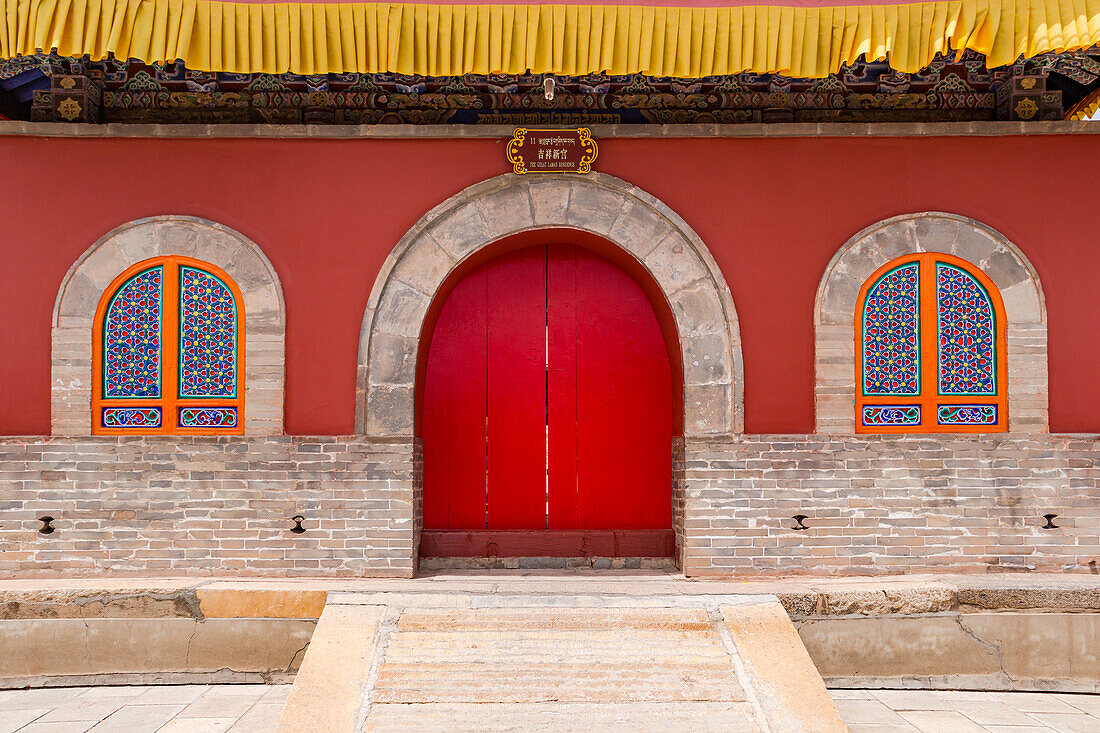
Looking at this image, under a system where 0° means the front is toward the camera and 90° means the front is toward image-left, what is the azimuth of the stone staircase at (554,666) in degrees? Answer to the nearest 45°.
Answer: approximately 0°

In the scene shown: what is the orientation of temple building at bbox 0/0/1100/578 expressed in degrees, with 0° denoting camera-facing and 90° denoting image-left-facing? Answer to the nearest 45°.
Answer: approximately 0°

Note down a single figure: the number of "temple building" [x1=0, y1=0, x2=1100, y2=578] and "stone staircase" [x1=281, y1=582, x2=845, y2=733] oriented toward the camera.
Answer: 2
